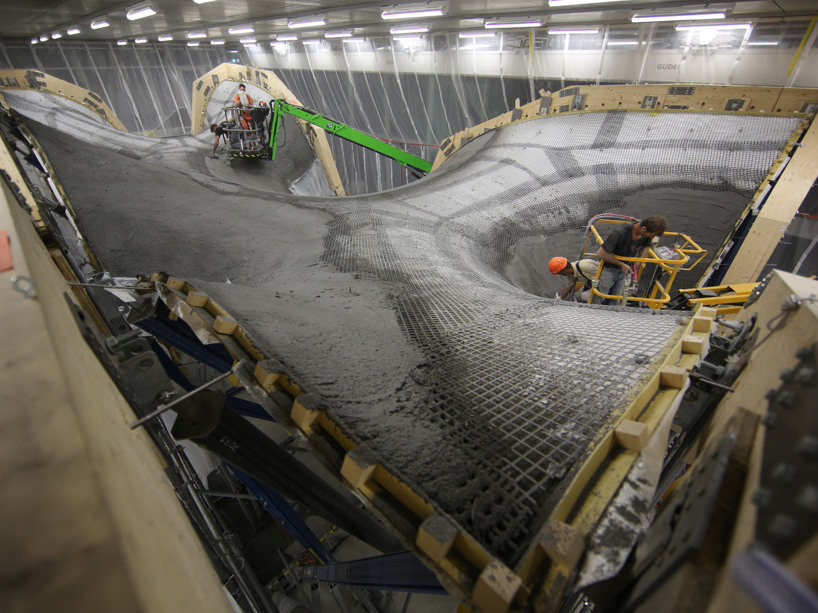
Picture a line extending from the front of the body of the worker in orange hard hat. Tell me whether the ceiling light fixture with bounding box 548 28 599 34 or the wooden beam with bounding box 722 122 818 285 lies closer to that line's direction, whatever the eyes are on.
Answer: the ceiling light fixture

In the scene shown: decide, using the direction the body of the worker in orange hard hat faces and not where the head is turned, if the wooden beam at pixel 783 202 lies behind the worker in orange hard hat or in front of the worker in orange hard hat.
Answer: behind

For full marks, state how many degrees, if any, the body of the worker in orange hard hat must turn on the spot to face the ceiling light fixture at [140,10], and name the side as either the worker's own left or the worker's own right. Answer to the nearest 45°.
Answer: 0° — they already face it

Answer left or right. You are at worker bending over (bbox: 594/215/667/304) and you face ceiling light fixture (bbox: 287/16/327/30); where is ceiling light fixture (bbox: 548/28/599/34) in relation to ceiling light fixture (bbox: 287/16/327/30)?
right

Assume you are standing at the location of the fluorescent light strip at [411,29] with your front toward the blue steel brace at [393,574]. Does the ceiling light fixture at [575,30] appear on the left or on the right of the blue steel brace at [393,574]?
left

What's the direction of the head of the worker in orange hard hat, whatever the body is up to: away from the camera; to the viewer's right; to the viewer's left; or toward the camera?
to the viewer's left

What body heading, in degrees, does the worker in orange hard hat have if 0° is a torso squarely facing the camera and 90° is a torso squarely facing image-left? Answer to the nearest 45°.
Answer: approximately 90°

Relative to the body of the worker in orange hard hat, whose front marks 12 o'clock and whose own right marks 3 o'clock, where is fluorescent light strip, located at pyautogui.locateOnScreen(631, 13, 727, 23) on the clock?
The fluorescent light strip is roughly at 3 o'clock from the worker in orange hard hat.

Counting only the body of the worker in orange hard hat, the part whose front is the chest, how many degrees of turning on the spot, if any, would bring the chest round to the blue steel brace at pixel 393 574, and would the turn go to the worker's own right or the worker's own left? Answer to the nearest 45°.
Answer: approximately 90° to the worker's own left

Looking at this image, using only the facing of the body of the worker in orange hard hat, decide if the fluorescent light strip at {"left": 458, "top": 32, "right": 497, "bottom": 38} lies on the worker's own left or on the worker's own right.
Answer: on the worker's own right

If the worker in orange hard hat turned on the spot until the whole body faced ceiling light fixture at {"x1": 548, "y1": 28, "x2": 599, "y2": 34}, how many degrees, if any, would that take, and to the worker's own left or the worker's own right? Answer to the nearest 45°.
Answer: approximately 90° to the worker's own right
